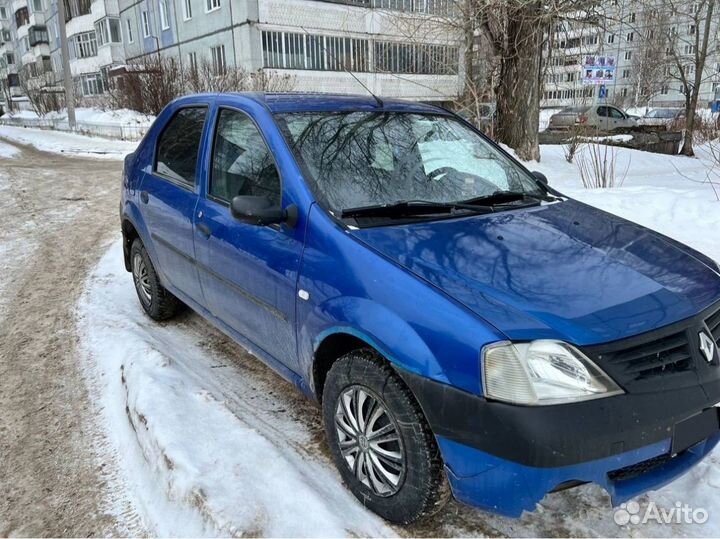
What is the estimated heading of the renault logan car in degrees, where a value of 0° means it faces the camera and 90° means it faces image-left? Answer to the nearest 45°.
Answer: approximately 315°

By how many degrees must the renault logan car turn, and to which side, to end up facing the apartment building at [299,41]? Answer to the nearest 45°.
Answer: approximately 135° to its left
